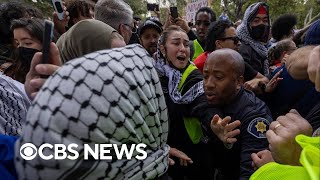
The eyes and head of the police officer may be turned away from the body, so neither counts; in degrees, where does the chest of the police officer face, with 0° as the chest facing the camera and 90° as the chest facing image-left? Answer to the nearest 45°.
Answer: approximately 45°

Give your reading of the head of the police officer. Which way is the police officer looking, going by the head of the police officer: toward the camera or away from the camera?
toward the camera

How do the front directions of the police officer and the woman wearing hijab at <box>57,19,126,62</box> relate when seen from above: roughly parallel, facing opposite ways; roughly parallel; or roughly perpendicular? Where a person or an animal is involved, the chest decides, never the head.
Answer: roughly parallel, facing opposite ways
